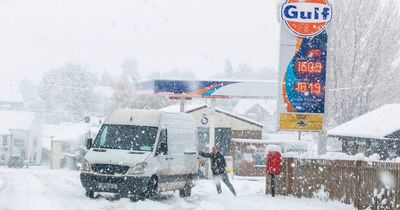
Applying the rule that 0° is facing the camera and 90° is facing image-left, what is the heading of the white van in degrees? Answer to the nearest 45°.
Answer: approximately 45°

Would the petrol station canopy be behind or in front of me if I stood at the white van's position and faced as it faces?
behind

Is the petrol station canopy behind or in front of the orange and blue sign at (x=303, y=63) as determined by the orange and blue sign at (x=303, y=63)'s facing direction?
behind

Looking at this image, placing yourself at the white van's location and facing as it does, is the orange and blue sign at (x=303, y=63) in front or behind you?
behind

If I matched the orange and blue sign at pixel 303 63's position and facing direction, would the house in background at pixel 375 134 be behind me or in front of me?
behind
